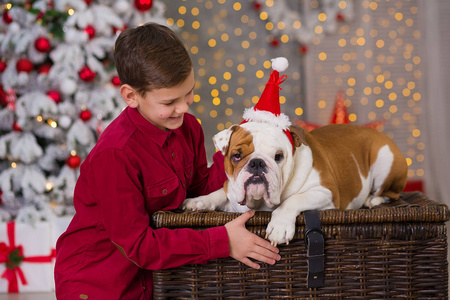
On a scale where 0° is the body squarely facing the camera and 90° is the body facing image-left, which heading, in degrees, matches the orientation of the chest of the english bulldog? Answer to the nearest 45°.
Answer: approximately 45°

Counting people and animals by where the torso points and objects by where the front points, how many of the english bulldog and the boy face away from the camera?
0

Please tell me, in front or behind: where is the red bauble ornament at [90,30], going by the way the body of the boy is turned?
behind

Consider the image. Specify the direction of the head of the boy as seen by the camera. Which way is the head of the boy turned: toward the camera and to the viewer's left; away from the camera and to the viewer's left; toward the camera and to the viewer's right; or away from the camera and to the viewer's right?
toward the camera and to the viewer's right

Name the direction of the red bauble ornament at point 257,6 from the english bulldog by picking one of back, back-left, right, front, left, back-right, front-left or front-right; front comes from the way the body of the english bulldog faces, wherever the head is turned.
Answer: back-right

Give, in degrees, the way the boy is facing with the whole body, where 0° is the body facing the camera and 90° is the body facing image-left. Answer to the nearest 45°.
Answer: approximately 315°

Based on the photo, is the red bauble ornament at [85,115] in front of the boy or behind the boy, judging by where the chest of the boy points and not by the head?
behind

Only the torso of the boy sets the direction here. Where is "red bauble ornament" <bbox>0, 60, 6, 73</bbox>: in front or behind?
behind

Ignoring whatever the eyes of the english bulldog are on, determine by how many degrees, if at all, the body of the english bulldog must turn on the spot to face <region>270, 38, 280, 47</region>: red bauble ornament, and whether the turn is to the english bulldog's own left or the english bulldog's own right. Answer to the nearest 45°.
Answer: approximately 135° to the english bulldog's own right
